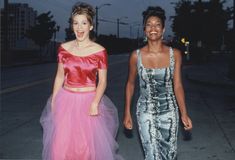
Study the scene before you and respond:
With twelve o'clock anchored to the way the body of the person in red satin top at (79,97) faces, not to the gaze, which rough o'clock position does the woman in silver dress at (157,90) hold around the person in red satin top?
The woman in silver dress is roughly at 9 o'clock from the person in red satin top.

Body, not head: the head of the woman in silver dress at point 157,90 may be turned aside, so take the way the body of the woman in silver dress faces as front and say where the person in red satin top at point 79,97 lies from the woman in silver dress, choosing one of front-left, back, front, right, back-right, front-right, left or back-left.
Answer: right

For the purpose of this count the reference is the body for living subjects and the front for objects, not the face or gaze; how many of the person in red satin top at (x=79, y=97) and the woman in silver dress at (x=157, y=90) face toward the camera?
2

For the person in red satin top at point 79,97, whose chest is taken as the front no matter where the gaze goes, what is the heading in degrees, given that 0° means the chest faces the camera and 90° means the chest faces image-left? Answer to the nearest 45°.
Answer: approximately 0°
